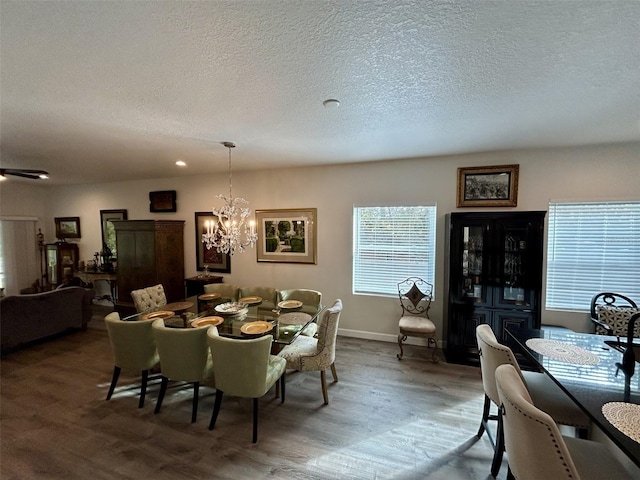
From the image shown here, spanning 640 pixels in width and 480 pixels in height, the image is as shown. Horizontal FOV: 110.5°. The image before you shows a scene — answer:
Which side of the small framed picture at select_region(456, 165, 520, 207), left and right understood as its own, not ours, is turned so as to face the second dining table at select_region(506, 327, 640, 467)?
front

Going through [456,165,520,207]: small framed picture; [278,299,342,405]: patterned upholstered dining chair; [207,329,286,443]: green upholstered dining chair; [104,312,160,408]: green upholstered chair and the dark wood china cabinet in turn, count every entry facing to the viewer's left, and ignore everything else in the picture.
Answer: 1

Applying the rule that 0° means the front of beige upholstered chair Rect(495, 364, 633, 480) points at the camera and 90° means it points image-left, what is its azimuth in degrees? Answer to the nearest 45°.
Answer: approximately 270°

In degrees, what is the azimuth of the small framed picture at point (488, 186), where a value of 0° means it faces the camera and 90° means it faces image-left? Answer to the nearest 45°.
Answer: approximately 0°

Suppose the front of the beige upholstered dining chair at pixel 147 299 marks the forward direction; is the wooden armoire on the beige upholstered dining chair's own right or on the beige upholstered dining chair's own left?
on the beige upholstered dining chair's own left

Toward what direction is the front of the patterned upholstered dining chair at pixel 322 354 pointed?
to the viewer's left

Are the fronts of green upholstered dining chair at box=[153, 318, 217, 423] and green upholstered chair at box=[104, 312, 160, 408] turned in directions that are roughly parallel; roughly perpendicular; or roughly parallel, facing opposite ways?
roughly parallel

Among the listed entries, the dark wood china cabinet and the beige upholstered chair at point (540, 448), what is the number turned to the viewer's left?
0

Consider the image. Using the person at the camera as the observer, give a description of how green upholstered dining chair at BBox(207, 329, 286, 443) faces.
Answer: facing away from the viewer and to the right of the viewer

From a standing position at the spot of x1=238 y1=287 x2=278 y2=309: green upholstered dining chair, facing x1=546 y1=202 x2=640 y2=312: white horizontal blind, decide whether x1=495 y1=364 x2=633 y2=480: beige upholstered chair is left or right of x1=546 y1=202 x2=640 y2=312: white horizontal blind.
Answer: right

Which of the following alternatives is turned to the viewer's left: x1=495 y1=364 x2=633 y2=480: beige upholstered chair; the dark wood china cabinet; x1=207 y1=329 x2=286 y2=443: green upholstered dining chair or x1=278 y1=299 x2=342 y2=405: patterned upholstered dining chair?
x1=278 y1=299 x2=342 y2=405: patterned upholstered dining chair

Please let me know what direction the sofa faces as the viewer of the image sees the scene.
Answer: facing away from the viewer and to the left of the viewer

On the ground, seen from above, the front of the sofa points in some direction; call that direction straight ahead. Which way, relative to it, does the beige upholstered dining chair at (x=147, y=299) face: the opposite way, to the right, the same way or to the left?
the opposite way

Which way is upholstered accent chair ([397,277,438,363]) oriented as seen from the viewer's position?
toward the camera

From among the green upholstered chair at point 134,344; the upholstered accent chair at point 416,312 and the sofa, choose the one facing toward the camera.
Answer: the upholstered accent chair

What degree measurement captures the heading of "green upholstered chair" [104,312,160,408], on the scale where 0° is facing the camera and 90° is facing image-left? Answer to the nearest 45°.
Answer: approximately 225°
